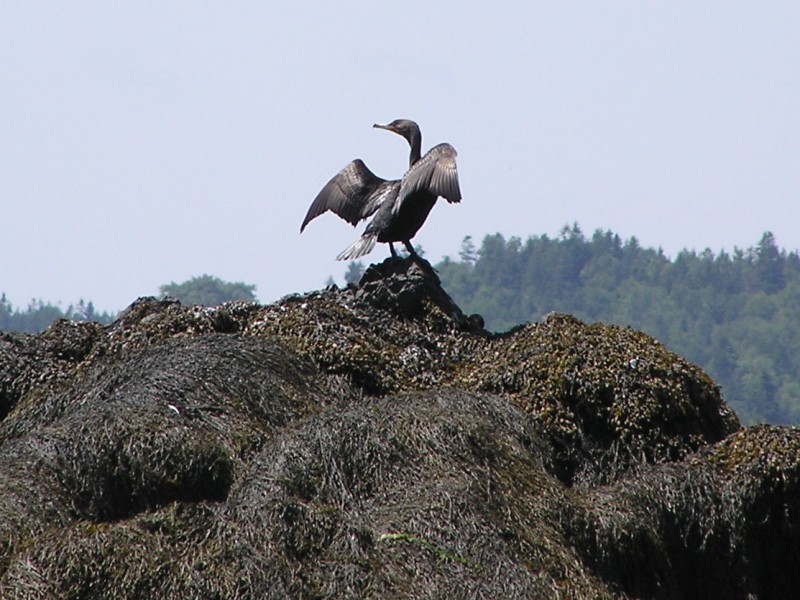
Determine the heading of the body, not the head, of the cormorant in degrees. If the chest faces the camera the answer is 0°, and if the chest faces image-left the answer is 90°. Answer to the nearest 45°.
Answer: approximately 225°
